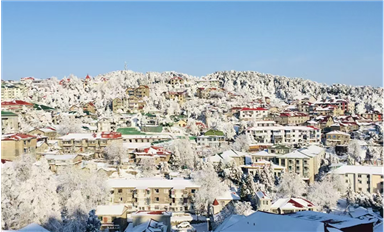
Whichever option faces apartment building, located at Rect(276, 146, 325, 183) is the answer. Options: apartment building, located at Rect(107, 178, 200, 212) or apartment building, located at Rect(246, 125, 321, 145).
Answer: apartment building, located at Rect(246, 125, 321, 145)

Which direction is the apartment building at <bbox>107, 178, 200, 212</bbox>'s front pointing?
toward the camera

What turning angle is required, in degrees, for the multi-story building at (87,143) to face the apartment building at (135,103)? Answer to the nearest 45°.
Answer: approximately 180°

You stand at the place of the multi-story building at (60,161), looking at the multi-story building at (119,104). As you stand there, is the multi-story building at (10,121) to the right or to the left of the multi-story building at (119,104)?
left

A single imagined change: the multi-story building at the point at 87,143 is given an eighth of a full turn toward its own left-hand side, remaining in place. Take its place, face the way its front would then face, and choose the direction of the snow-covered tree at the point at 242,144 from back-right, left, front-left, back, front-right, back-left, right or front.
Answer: front-left

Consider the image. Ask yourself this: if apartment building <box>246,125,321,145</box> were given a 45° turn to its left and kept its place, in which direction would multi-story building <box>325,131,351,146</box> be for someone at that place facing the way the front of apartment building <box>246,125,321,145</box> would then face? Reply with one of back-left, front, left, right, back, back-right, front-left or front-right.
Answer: front-left

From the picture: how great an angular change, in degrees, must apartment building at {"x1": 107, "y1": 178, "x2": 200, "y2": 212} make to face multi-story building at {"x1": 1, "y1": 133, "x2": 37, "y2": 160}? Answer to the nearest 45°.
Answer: approximately 135° to its right

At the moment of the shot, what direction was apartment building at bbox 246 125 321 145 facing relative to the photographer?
facing the viewer

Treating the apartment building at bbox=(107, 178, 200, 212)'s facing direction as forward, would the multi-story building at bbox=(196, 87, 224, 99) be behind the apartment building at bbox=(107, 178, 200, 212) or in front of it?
behind

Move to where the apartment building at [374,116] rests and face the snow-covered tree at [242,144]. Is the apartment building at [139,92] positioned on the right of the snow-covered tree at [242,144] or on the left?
right

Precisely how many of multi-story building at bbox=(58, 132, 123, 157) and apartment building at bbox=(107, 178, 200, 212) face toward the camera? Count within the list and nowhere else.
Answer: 2

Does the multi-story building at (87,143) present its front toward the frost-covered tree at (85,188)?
yes

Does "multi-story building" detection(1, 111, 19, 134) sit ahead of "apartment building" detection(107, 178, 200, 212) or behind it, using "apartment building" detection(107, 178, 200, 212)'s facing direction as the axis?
behind

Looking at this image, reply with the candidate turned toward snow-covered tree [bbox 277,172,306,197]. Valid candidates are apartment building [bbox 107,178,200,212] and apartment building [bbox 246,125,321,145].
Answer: apartment building [bbox 246,125,321,145]

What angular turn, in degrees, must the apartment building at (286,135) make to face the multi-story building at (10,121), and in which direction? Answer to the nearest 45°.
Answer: approximately 90° to its right
